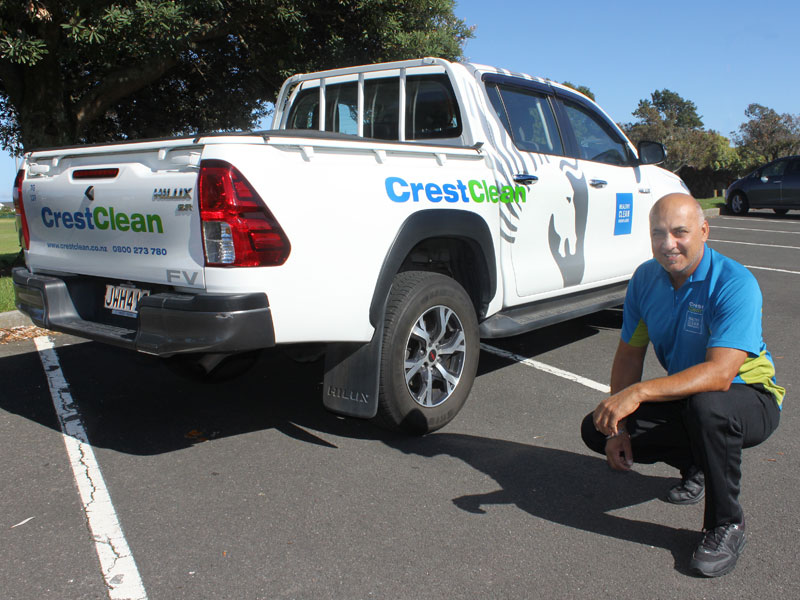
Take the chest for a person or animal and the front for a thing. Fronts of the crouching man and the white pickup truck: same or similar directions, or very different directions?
very different directions

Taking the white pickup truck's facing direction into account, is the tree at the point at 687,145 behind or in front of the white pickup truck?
in front

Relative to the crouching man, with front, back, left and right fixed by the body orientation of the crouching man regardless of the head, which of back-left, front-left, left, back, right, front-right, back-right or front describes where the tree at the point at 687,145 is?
back-right

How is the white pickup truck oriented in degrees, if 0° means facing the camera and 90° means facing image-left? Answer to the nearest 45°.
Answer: approximately 225°

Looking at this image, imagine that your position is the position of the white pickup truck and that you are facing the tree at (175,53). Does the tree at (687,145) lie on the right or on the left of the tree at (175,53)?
right

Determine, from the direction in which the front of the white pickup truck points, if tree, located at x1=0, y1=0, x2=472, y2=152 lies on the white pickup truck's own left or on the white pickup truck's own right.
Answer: on the white pickup truck's own left

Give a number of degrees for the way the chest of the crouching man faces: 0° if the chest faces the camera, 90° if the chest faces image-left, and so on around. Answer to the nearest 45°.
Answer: approximately 45°

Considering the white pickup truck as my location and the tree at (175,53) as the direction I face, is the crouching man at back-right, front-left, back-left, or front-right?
back-right

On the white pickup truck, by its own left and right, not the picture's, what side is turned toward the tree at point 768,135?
front

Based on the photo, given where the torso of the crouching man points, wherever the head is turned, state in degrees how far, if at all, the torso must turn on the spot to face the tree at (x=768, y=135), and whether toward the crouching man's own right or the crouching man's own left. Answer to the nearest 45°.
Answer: approximately 135° to the crouching man's own right

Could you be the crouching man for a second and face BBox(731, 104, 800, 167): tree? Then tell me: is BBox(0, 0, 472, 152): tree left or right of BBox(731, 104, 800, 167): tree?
left
